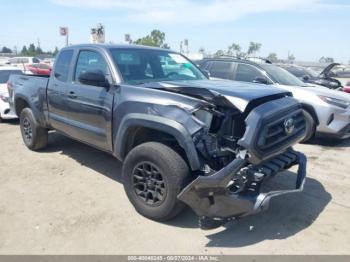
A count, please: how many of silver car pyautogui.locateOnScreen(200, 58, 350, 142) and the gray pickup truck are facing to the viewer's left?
0

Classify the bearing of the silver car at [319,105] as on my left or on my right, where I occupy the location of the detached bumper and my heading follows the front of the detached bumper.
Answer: on my left

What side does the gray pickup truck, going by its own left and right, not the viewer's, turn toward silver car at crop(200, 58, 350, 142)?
left

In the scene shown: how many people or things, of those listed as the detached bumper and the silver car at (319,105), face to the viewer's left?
0

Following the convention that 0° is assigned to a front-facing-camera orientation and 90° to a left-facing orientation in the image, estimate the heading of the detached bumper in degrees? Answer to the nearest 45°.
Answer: approximately 315°

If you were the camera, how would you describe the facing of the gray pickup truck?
facing the viewer and to the right of the viewer
